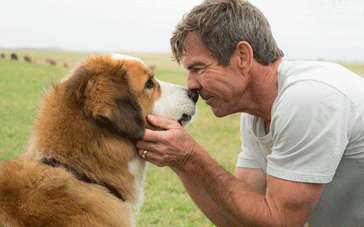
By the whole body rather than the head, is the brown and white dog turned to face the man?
yes

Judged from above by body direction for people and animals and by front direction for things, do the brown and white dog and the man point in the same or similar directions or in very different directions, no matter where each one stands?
very different directions

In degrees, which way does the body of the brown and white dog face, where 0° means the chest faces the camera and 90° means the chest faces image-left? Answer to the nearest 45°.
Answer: approximately 270°

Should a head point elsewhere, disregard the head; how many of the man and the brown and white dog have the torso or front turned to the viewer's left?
1

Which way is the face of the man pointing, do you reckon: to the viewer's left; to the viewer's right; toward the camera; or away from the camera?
to the viewer's left

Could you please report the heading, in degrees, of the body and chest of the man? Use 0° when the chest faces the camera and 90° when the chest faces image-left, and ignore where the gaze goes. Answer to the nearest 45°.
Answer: approximately 90°
